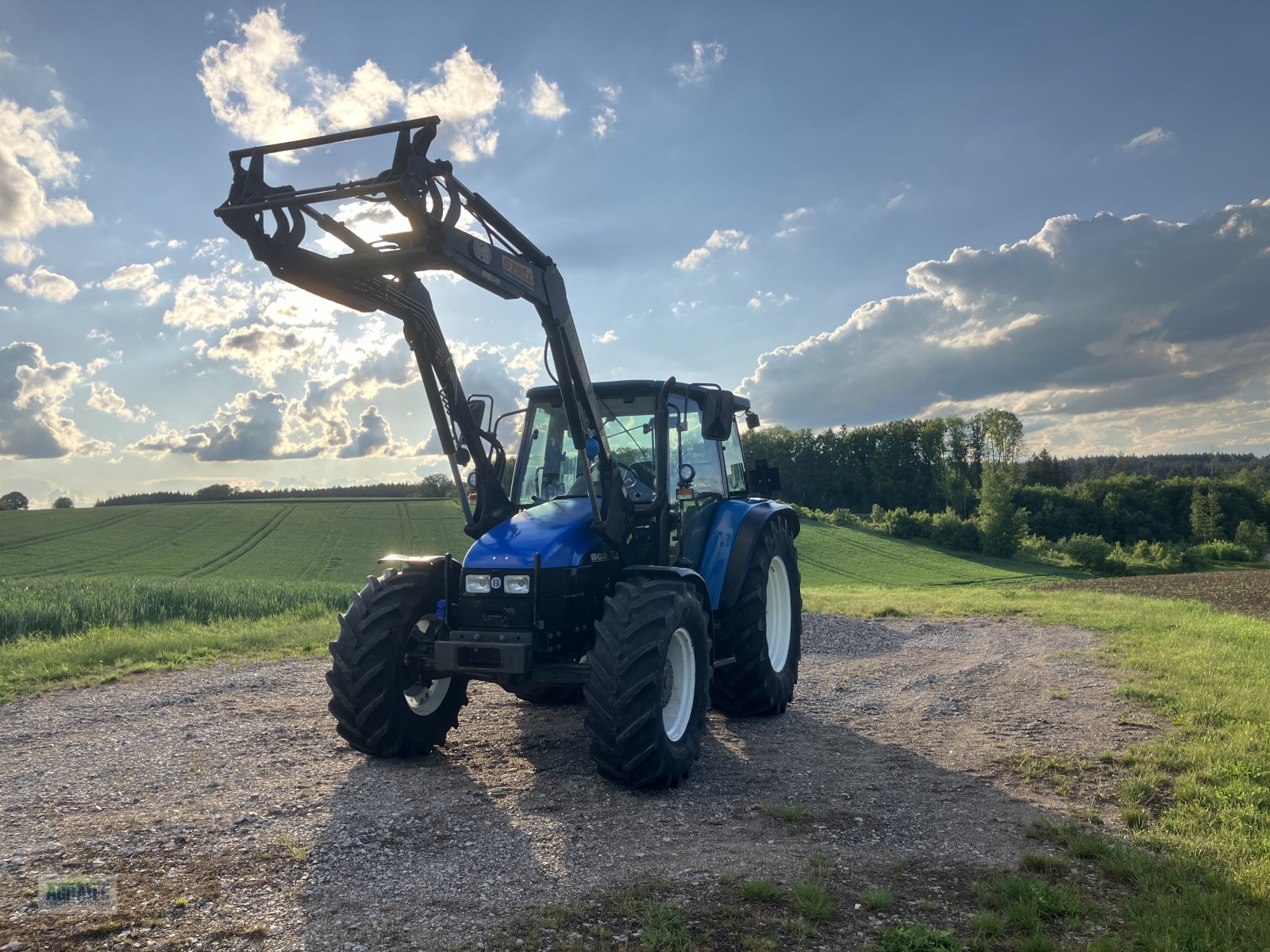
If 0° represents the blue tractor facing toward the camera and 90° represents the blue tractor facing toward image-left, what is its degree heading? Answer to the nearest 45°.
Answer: approximately 45°

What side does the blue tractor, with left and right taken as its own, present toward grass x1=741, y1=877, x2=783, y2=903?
left

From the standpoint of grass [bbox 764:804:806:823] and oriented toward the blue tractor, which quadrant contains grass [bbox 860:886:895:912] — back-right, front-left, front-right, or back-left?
back-left

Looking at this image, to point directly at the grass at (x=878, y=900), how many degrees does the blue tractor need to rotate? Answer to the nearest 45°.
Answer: approximately 90° to its left

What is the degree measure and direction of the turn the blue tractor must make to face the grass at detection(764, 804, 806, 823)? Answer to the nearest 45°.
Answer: approximately 90° to its left

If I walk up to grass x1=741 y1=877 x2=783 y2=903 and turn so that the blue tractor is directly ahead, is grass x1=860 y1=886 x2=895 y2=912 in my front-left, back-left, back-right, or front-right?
back-right
